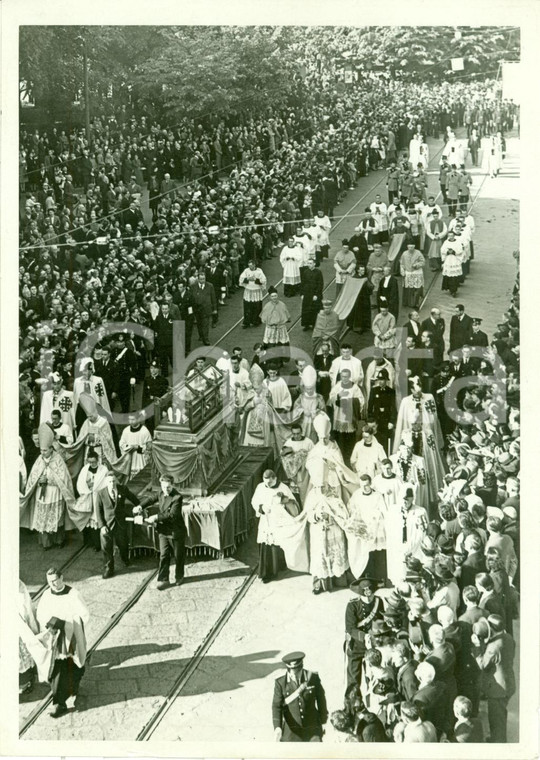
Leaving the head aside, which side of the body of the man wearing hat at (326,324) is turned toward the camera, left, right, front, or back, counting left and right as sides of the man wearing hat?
front

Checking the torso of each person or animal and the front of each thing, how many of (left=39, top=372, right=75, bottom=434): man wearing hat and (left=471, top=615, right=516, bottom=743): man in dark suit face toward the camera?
1

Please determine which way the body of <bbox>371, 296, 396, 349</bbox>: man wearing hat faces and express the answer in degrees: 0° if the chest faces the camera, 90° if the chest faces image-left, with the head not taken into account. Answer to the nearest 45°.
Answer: approximately 0°

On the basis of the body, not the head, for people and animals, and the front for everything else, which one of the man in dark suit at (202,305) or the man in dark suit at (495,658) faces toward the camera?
the man in dark suit at (202,305)

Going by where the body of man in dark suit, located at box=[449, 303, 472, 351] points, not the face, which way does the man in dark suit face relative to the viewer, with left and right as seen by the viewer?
facing the viewer and to the left of the viewer

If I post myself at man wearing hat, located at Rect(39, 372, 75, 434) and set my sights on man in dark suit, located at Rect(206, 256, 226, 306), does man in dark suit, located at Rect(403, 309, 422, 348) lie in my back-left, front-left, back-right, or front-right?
front-right

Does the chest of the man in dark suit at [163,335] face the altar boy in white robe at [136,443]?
yes

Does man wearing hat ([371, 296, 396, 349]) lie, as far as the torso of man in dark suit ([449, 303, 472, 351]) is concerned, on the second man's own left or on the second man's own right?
on the second man's own right

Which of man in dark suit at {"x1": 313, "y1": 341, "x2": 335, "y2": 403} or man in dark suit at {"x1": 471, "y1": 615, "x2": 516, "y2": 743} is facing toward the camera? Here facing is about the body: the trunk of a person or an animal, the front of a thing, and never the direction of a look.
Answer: man in dark suit at {"x1": 313, "y1": 341, "x2": 335, "y2": 403}

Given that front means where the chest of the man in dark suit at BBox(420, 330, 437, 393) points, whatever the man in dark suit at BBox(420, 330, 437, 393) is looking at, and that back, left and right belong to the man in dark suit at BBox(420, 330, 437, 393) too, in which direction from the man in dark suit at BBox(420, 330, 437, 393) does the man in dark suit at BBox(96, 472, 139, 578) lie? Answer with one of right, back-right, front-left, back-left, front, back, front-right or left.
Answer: front

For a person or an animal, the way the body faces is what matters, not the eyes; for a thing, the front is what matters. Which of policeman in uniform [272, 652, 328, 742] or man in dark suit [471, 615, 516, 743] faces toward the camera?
the policeman in uniform

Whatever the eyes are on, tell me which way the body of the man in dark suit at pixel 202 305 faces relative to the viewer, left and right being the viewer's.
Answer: facing the viewer

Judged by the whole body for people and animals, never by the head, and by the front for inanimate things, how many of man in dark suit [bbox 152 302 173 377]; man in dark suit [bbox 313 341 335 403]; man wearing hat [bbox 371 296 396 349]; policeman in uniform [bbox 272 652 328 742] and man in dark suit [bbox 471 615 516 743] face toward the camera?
4

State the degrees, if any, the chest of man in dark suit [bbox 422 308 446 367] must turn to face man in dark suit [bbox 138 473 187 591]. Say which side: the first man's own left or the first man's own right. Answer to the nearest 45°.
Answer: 0° — they already face them
